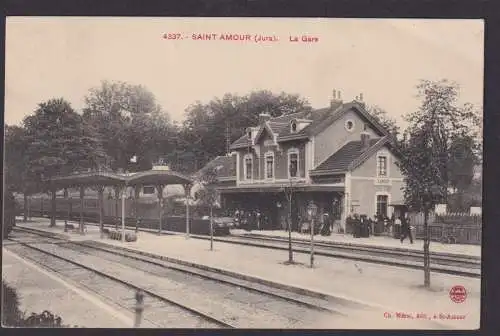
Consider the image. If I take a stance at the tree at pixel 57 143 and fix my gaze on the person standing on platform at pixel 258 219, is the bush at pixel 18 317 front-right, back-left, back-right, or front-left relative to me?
front-right

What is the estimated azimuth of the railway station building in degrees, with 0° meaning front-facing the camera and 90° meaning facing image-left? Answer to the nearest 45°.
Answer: approximately 45°

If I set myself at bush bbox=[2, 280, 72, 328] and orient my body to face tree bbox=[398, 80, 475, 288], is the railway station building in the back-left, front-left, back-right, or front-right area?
front-left

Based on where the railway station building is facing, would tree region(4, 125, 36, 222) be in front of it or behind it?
in front
